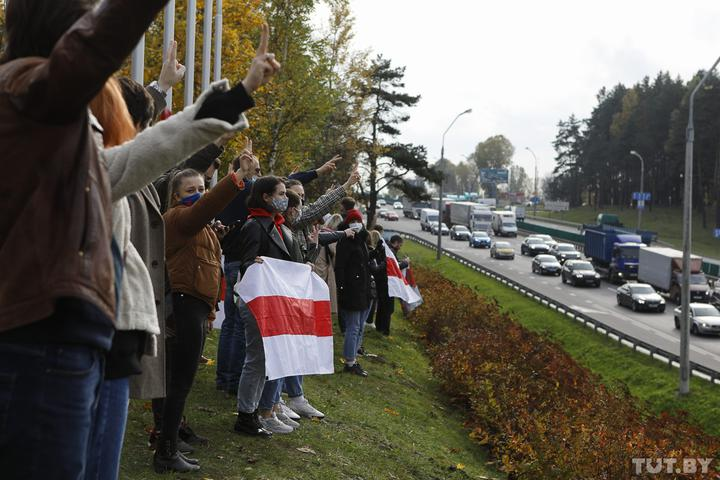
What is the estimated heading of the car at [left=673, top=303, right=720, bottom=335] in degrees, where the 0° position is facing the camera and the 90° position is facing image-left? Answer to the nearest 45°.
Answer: approximately 315°

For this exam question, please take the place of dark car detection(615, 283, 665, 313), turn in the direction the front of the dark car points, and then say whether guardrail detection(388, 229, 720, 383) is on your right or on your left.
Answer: on your right

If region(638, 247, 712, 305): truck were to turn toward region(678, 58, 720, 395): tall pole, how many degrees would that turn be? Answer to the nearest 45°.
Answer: approximately 45° to its right

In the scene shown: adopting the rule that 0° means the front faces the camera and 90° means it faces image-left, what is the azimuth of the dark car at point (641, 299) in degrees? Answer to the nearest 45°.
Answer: approximately 315°

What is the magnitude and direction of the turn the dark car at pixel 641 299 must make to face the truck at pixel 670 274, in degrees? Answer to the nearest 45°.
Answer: approximately 135° to its left

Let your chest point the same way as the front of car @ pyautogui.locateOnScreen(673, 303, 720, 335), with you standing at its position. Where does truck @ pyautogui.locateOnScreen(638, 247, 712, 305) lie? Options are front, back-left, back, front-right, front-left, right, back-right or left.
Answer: back-left

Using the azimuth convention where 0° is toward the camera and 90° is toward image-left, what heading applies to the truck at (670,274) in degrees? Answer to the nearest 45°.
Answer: approximately 315°

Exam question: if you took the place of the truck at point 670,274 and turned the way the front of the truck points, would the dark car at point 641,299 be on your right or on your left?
on your right
